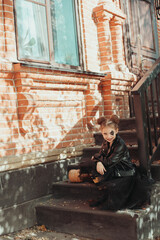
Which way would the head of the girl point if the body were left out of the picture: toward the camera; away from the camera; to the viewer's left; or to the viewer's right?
toward the camera

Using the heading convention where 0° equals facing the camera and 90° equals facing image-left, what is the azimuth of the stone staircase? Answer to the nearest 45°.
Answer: approximately 45°

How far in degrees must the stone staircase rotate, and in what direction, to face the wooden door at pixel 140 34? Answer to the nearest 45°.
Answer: approximately 135° to its right

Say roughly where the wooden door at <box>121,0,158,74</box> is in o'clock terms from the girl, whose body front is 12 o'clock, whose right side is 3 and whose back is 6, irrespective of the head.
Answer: The wooden door is roughly at 5 o'clock from the girl.

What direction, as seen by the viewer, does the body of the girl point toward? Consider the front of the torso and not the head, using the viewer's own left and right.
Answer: facing the viewer and to the left of the viewer
